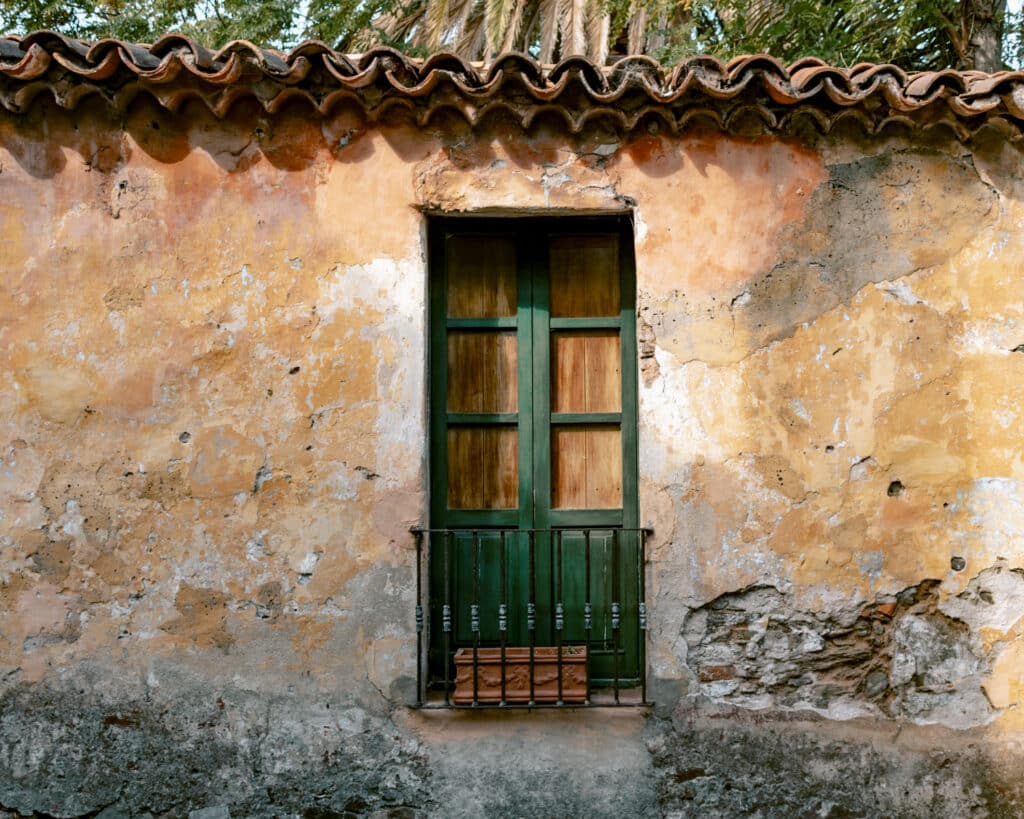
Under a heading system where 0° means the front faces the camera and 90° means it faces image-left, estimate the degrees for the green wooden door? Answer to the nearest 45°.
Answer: approximately 0°
